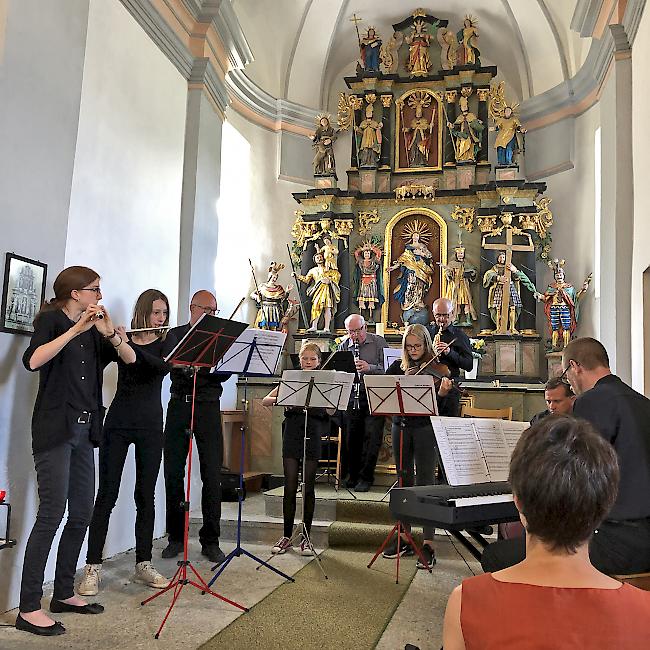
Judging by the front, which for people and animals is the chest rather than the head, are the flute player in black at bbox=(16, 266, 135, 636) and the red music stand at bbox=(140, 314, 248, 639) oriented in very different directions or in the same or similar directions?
very different directions

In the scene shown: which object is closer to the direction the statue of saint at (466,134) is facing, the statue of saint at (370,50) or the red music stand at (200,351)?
the red music stand

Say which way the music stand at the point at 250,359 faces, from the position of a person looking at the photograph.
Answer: facing away from the viewer and to the left of the viewer

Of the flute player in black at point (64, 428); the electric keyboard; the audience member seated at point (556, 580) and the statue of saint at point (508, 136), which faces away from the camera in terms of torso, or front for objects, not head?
the audience member seated

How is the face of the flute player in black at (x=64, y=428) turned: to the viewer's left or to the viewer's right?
to the viewer's right

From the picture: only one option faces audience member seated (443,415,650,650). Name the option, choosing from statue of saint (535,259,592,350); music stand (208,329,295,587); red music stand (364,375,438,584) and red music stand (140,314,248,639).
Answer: the statue of saint

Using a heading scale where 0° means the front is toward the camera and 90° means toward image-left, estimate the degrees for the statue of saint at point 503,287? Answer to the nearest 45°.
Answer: approximately 0°

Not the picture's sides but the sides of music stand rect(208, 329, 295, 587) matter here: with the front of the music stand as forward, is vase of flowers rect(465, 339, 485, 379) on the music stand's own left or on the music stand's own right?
on the music stand's own right

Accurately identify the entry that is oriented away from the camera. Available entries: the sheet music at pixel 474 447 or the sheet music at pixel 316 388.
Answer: the sheet music at pixel 316 388

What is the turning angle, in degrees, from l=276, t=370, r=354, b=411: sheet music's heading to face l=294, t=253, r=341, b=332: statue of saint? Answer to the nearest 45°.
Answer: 0° — it already faces it

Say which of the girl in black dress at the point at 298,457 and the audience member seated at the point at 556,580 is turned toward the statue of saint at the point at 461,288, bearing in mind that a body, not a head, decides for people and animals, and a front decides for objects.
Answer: the audience member seated

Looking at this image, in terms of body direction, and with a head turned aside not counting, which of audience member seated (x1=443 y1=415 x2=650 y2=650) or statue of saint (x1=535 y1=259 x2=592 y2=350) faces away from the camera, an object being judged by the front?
the audience member seated
